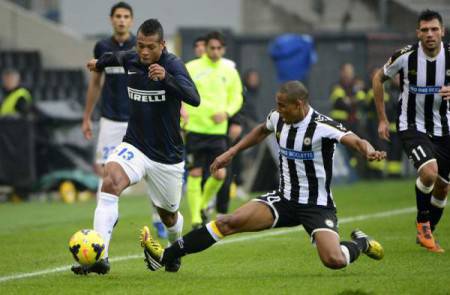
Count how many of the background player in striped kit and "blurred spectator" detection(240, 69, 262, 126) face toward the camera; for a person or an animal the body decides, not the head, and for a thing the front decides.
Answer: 2

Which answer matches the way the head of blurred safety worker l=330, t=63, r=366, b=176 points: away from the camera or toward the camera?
toward the camera

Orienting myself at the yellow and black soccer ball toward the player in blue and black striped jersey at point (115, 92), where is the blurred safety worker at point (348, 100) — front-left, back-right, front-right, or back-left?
front-right

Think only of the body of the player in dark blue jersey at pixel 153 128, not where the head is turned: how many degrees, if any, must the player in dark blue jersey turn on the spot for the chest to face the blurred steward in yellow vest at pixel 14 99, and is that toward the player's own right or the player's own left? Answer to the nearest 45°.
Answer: approximately 135° to the player's own right

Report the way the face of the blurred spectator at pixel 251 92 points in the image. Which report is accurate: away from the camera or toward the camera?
toward the camera

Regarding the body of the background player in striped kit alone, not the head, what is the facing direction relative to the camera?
toward the camera

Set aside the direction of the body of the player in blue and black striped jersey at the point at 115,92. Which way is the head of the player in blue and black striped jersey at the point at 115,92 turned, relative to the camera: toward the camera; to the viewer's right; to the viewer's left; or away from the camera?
toward the camera

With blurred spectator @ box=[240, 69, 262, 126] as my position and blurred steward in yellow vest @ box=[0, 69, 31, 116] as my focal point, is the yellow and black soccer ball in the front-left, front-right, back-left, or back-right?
front-left

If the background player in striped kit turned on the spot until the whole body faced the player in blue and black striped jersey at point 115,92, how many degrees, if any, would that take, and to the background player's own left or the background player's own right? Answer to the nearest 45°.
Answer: approximately 90° to the background player's own right

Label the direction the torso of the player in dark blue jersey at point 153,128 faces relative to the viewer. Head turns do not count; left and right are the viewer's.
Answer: facing the viewer and to the left of the viewer

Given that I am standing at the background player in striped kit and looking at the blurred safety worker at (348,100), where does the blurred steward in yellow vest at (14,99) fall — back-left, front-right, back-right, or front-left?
front-left

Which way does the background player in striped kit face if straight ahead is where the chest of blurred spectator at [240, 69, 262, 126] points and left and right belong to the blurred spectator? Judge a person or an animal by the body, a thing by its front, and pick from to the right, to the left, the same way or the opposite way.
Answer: the same way

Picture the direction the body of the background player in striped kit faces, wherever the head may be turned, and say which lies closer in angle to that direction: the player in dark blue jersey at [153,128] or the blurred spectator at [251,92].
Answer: the player in dark blue jersey

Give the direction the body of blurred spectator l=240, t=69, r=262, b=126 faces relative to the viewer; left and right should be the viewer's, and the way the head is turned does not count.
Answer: facing the viewer
